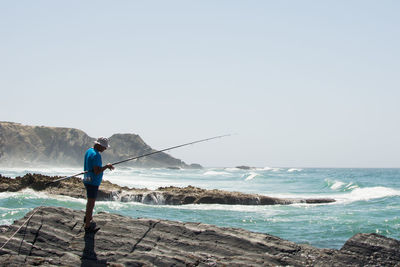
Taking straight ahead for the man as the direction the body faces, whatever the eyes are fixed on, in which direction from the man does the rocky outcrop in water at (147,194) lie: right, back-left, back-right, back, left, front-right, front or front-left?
left

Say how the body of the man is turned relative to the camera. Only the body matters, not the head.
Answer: to the viewer's right
